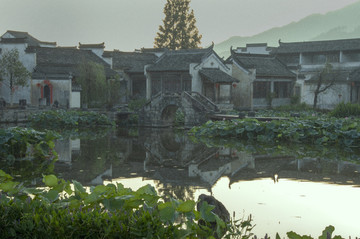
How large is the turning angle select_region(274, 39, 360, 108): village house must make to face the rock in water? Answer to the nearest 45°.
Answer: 0° — it already faces it

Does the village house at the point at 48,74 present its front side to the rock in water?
yes

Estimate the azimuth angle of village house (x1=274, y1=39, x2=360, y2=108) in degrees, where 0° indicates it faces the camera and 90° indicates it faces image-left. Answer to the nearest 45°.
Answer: approximately 0°

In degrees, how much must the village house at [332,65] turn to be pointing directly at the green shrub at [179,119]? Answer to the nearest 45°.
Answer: approximately 45° to its right

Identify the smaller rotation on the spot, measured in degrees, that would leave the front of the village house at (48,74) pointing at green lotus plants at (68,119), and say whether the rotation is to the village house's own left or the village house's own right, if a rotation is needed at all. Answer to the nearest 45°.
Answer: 0° — it already faces it

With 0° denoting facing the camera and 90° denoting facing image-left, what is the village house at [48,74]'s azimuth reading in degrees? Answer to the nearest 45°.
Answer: approximately 0°

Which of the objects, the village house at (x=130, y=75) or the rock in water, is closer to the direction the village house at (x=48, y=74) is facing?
the rock in water

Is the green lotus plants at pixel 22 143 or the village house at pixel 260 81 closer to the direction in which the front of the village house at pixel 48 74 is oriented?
the green lotus plants

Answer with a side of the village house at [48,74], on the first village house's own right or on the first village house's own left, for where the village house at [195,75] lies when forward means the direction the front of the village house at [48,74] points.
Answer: on the first village house's own left

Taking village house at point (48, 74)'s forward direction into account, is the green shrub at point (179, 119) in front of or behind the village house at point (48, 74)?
in front

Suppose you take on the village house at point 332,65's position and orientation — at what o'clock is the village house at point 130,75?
the village house at point 130,75 is roughly at 2 o'clock from the village house at point 332,65.

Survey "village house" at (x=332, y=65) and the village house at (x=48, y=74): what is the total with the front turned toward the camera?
2
